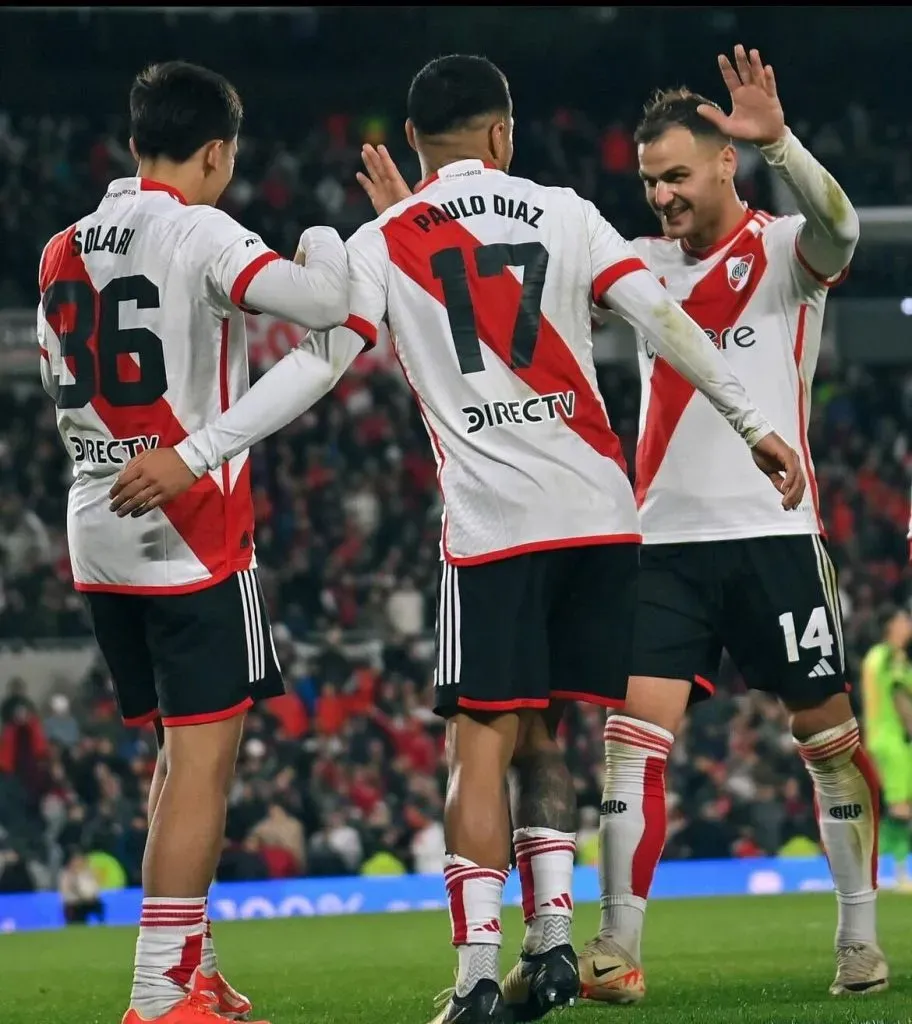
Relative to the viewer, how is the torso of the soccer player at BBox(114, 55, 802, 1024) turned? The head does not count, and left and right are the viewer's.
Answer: facing away from the viewer

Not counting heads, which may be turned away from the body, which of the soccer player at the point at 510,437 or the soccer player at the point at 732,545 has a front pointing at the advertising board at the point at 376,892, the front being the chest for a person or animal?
the soccer player at the point at 510,437

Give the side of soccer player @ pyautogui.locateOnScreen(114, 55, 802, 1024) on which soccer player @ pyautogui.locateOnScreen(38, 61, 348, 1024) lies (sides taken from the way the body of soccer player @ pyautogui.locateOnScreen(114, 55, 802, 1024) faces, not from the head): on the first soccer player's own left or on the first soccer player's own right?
on the first soccer player's own left

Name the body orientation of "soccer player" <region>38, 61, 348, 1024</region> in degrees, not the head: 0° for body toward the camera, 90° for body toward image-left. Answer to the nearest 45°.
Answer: approximately 225°

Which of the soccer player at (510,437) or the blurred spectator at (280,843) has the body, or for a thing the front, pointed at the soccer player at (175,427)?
the blurred spectator

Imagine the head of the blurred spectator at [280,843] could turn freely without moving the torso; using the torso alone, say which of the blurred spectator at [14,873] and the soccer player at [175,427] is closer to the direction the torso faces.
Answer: the soccer player

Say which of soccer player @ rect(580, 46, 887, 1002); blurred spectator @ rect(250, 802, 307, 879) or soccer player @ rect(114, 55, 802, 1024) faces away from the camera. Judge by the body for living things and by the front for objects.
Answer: soccer player @ rect(114, 55, 802, 1024)

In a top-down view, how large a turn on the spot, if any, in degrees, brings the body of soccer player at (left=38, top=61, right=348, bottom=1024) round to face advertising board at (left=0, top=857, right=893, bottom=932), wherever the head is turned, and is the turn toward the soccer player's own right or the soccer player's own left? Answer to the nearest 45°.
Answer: approximately 45° to the soccer player's own left

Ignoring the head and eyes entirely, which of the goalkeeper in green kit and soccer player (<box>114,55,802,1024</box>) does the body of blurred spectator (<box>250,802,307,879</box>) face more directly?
the soccer player

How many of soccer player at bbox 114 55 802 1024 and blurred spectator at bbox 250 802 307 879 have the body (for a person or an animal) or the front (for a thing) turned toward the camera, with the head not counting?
1

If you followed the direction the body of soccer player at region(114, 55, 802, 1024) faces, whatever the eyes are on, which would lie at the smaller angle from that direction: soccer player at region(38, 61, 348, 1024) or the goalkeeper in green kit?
the goalkeeper in green kit

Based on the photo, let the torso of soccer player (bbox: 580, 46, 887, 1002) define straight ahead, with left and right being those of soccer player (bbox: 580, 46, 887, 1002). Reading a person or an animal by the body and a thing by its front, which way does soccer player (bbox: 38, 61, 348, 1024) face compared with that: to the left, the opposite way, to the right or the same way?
the opposite way

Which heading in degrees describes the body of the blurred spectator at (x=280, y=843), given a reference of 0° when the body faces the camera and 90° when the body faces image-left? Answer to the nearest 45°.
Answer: approximately 0°

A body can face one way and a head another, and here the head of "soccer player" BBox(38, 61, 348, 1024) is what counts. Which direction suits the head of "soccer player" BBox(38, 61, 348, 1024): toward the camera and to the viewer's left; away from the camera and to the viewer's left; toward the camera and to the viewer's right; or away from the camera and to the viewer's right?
away from the camera and to the viewer's right

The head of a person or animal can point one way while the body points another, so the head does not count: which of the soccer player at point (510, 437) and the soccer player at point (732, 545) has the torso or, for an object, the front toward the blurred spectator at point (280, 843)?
the soccer player at point (510, 437)
